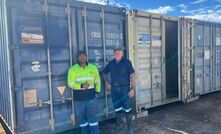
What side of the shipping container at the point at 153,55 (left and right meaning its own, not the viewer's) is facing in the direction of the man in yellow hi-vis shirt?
right

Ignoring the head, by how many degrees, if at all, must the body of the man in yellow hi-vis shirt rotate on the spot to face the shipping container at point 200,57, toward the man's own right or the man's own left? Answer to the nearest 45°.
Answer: approximately 135° to the man's own left

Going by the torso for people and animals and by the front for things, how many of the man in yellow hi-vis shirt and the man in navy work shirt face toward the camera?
2

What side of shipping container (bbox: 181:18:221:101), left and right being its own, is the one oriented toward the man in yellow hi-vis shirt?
right

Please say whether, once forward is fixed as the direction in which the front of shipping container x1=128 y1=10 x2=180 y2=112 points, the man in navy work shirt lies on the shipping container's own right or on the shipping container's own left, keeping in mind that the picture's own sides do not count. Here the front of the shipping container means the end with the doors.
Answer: on the shipping container's own right

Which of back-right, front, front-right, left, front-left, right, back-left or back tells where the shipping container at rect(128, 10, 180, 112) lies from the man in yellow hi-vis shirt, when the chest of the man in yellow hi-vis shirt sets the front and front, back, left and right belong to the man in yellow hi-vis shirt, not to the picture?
back-left

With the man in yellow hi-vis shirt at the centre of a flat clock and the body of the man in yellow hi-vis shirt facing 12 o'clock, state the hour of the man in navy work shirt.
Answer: The man in navy work shirt is roughly at 8 o'clock from the man in yellow hi-vis shirt.
